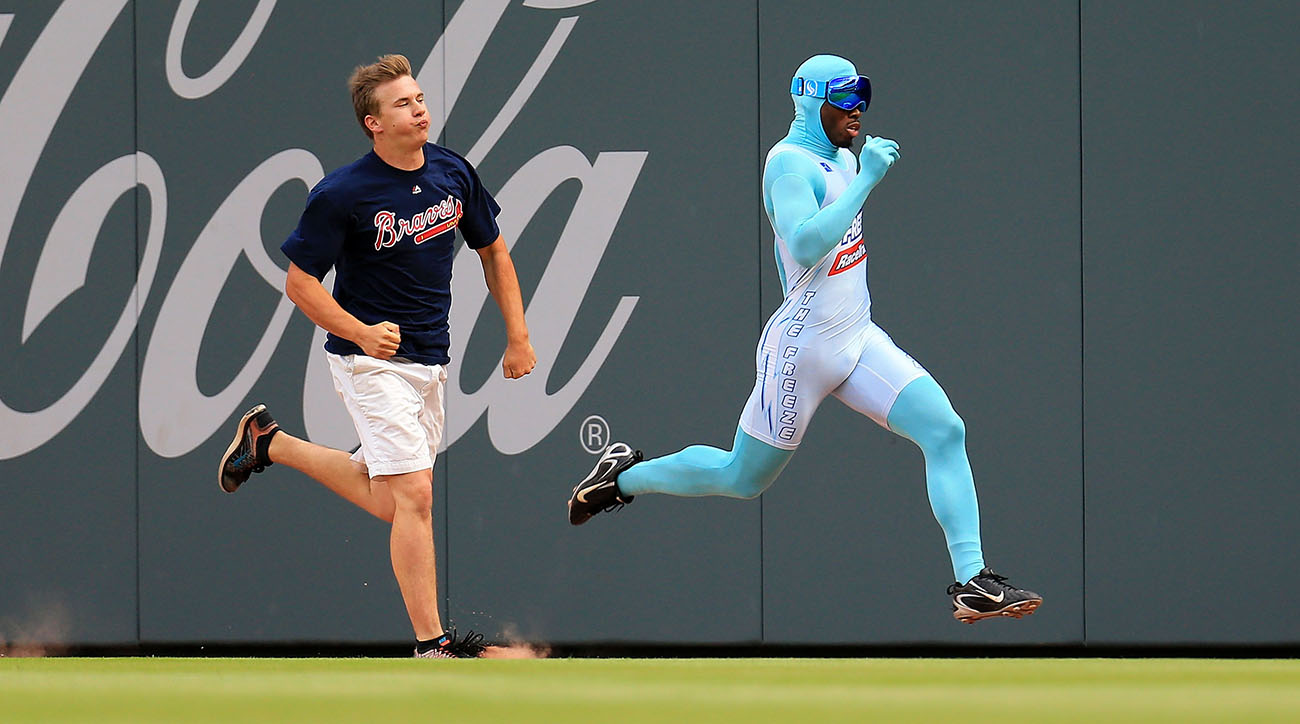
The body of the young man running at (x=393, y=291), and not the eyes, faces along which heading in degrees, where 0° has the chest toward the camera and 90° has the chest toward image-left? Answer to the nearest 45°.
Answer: approximately 315°

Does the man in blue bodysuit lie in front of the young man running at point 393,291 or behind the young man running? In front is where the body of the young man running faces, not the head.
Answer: in front
